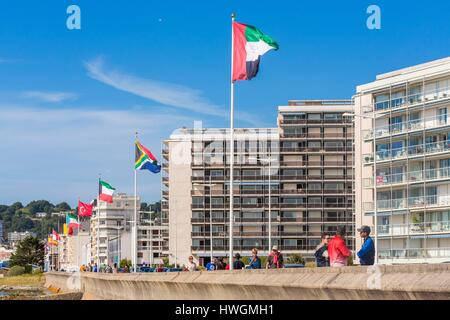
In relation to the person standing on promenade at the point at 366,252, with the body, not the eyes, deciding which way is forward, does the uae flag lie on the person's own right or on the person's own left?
on the person's own right

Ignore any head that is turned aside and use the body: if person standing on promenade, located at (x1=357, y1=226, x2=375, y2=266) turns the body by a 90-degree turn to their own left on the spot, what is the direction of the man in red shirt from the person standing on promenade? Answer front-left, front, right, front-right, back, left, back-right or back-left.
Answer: back-right

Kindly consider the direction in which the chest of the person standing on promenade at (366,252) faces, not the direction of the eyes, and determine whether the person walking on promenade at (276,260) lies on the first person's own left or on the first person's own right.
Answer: on the first person's own right

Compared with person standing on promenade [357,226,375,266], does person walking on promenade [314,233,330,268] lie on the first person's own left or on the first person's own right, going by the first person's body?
on the first person's own right

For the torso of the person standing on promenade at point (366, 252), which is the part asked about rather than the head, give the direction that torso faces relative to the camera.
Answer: to the viewer's left
